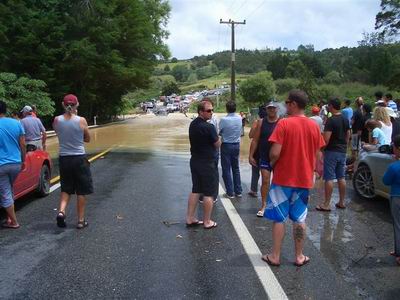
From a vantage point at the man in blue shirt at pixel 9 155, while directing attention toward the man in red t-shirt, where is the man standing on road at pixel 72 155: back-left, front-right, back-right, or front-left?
front-left

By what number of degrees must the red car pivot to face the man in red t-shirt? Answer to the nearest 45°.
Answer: approximately 90° to its right

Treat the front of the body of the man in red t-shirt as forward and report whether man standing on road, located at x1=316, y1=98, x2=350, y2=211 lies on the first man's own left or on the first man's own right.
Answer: on the first man's own right

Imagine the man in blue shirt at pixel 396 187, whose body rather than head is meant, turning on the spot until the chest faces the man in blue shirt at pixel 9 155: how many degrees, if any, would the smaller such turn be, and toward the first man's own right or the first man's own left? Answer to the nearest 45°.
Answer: approximately 45° to the first man's own left

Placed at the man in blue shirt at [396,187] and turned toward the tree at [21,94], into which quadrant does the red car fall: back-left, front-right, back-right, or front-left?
front-left

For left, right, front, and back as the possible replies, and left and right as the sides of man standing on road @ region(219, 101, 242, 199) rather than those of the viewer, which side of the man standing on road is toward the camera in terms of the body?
back

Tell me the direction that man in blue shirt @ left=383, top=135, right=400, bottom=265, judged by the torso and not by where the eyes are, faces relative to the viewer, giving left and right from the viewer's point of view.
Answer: facing away from the viewer and to the left of the viewer

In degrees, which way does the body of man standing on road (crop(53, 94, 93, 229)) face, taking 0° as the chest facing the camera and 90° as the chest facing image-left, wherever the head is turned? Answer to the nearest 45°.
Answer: approximately 180°

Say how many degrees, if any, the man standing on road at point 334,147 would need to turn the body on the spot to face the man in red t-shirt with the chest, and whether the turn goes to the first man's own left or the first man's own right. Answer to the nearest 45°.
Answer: approximately 135° to the first man's own left

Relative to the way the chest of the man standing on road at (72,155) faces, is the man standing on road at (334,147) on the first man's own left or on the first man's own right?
on the first man's own right

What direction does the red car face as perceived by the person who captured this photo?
facing away from the viewer and to the right of the viewer
